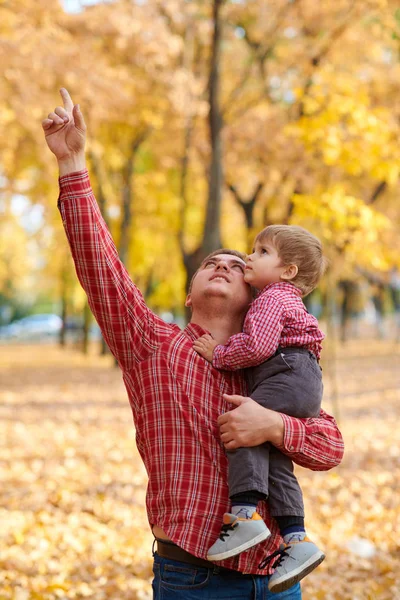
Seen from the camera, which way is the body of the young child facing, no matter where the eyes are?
to the viewer's left

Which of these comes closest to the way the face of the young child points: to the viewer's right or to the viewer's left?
to the viewer's left
